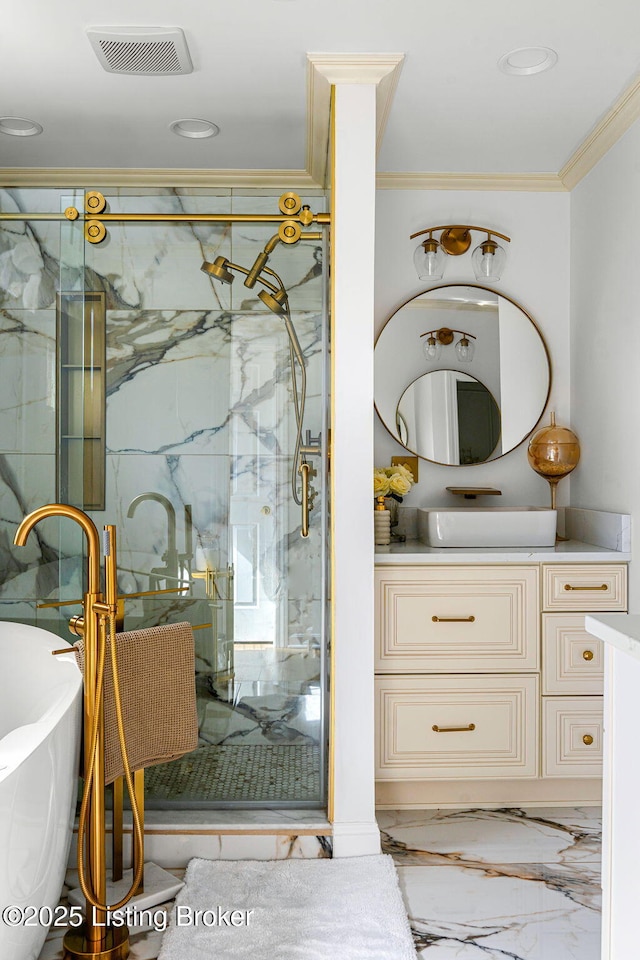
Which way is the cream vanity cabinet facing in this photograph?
toward the camera

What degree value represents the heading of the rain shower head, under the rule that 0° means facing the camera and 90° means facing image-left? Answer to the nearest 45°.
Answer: approximately 90°

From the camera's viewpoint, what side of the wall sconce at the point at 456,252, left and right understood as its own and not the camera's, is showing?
front

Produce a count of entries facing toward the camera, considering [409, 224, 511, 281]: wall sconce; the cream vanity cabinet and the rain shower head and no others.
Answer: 2

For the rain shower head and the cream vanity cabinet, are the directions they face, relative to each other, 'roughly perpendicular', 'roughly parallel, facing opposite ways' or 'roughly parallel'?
roughly perpendicular

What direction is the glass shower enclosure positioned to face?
toward the camera

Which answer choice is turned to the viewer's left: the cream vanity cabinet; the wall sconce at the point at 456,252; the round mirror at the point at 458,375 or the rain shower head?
the rain shower head
